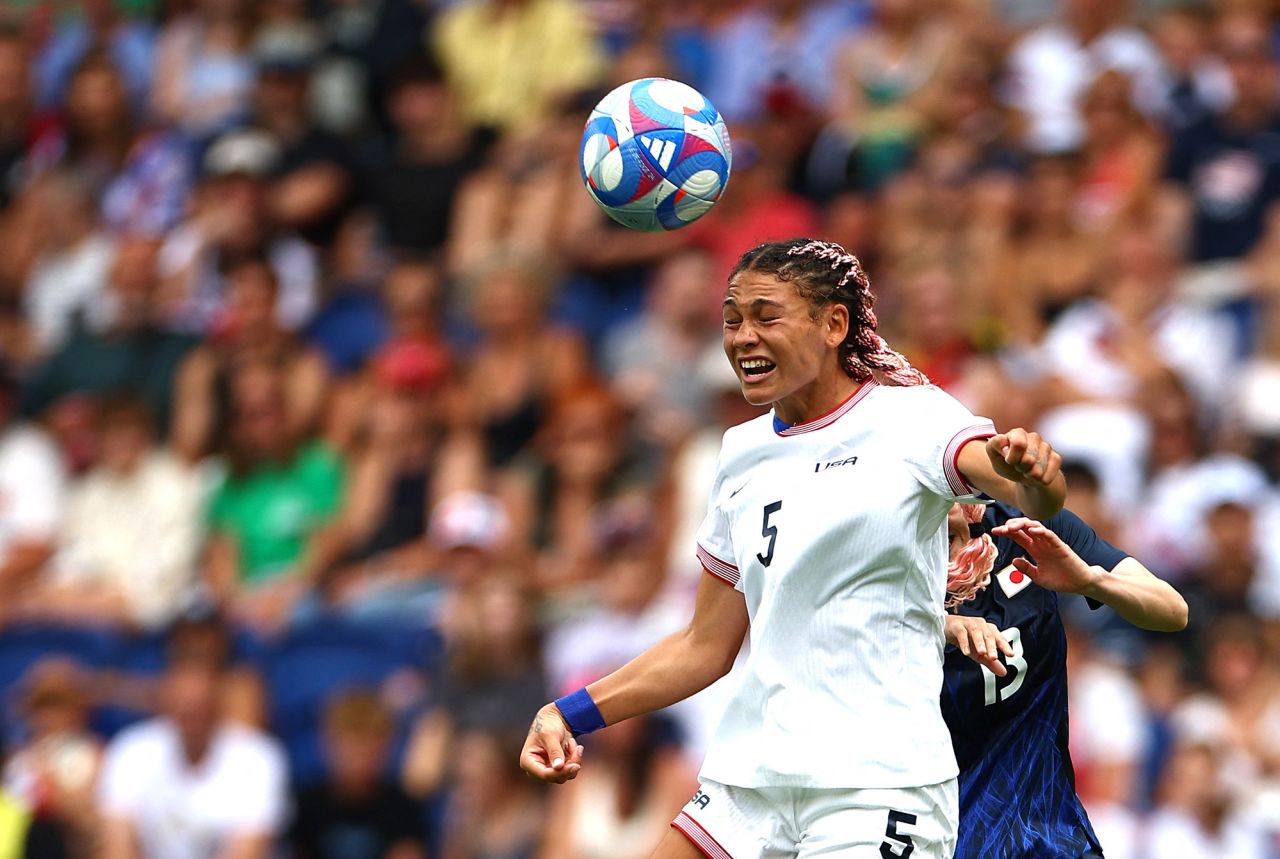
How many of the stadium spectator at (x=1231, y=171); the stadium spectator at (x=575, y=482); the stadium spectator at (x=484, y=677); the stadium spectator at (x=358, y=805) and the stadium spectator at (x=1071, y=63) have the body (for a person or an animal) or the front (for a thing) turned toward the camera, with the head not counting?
5

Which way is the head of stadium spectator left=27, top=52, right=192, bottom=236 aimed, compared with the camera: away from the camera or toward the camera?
toward the camera

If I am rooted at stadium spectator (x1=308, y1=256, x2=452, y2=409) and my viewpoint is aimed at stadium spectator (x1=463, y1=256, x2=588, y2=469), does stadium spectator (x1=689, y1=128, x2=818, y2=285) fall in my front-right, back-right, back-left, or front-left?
front-left

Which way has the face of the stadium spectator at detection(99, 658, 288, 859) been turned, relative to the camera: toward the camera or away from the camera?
toward the camera

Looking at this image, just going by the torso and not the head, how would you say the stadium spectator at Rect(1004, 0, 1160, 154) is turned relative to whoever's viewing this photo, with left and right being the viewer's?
facing the viewer

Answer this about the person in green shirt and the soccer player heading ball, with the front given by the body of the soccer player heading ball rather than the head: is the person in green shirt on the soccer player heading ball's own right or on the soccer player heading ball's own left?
on the soccer player heading ball's own right

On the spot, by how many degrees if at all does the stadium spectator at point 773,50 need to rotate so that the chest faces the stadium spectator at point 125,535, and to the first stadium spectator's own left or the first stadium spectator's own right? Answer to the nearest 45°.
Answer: approximately 90° to the first stadium spectator's own right

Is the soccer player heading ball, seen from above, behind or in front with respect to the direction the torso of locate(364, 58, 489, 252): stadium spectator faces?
in front

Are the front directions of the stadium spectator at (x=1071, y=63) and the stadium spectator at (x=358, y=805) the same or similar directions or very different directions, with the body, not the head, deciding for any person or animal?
same or similar directions

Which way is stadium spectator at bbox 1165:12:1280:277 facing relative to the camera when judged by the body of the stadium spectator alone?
toward the camera

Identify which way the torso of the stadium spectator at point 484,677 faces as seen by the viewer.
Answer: toward the camera

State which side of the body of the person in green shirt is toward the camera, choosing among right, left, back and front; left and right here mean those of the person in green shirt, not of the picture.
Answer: front

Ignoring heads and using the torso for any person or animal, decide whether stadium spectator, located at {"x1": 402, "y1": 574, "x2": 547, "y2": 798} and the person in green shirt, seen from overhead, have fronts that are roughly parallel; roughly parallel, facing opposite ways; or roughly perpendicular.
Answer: roughly parallel

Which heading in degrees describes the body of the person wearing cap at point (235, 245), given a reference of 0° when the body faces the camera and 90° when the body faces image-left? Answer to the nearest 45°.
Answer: approximately 0°
